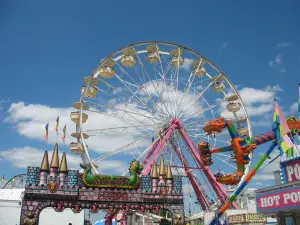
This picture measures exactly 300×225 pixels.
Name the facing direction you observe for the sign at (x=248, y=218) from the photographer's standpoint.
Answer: facing the viewer

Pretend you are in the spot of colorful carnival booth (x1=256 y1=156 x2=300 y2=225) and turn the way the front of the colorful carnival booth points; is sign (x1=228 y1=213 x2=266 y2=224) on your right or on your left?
on your right

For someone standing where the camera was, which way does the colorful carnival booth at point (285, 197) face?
facing the viewer and to the left of the viewer

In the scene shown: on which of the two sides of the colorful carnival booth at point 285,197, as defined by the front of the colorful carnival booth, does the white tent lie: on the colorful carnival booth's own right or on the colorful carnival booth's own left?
on the colorful carnival booth's own right
